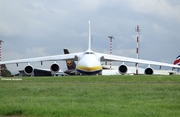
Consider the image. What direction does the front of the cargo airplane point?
toward the camera
